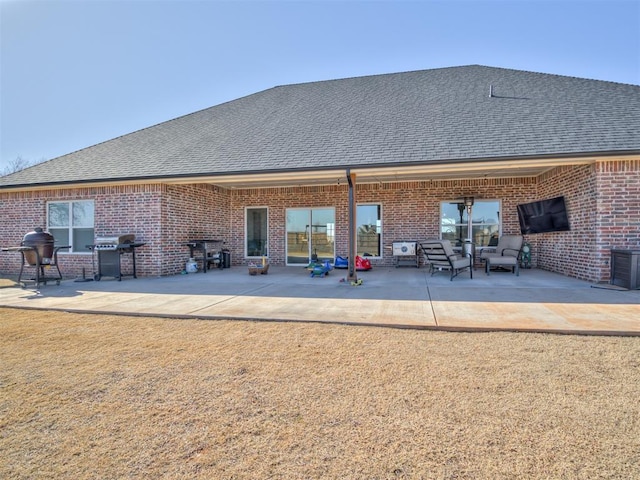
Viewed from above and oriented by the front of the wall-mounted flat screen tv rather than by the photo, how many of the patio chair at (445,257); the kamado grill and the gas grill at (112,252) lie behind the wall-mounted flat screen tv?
0

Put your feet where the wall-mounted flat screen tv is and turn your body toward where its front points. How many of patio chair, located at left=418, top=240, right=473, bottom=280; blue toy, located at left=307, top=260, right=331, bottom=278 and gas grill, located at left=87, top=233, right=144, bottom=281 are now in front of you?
3

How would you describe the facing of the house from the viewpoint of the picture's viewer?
facing away from the viewer

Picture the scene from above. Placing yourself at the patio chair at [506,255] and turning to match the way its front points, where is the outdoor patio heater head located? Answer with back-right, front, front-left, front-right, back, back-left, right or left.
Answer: right

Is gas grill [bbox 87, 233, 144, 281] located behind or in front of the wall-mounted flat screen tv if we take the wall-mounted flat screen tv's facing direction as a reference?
in front

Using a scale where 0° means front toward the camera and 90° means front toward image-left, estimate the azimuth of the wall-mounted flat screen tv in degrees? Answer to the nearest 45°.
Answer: approximately 45°

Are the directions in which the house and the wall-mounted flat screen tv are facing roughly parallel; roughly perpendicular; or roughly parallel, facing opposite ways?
roughly perpendicular

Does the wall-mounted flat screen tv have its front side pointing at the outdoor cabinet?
no

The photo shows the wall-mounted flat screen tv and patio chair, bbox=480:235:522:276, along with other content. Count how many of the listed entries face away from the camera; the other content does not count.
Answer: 0

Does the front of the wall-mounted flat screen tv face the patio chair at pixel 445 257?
yes

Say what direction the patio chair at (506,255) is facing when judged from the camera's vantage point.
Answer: facing the viewer and to the left of the viewer
